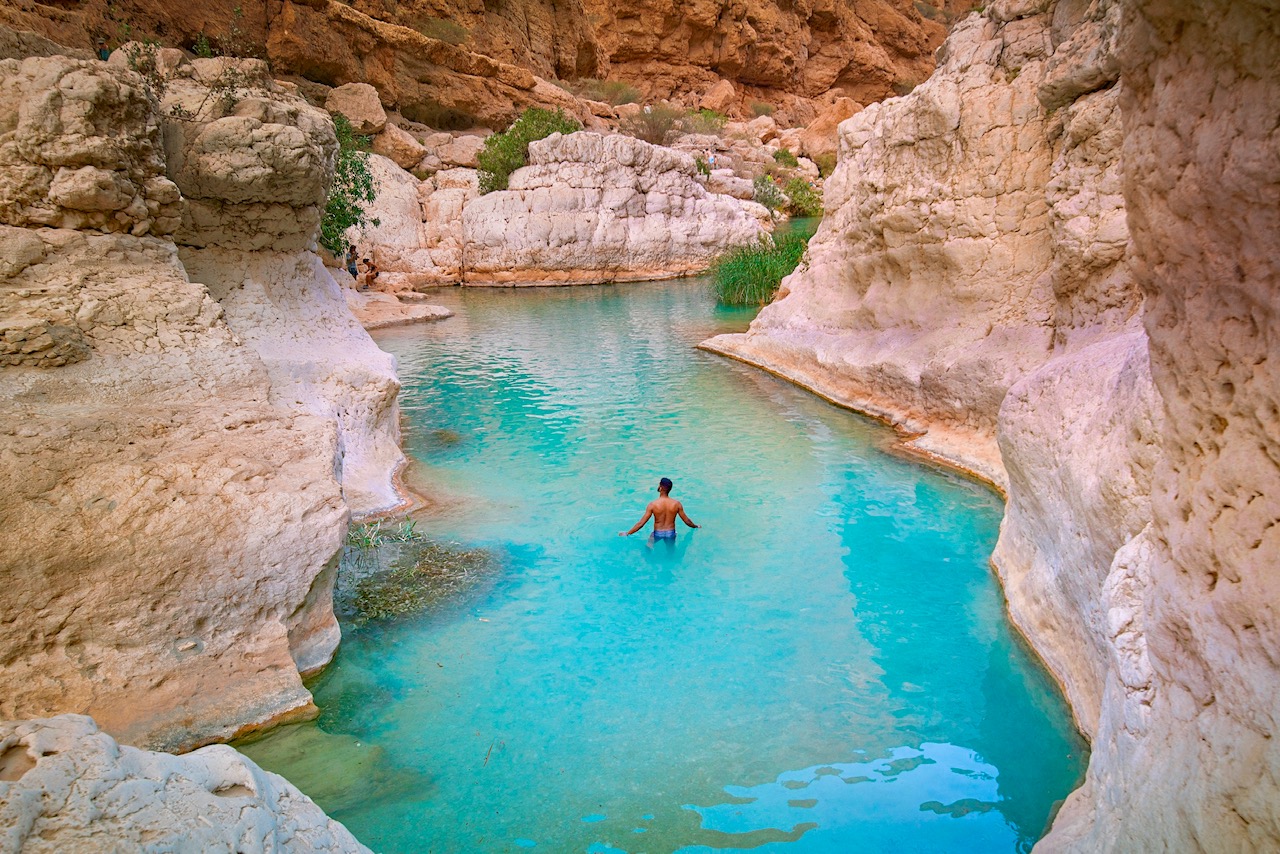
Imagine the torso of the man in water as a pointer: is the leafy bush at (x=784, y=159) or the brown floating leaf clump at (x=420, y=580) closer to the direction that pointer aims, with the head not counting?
the leafy bush

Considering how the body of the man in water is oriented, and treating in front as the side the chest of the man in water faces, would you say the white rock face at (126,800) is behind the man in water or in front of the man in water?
behind

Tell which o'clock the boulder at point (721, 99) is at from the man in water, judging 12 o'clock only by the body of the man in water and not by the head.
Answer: The boulder is roughly at 12 o'clock from the man in water.

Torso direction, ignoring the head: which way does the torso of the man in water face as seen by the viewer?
away from the camera

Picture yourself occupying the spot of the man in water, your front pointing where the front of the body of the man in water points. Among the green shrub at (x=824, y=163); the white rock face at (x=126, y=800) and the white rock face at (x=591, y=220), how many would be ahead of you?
2

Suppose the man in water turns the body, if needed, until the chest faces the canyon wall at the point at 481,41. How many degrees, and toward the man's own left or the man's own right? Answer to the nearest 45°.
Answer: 0° — they already face it

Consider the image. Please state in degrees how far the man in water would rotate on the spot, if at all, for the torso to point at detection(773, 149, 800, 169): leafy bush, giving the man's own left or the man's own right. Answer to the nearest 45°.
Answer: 0° — they already face it

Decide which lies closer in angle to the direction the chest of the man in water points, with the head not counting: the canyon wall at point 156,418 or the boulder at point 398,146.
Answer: the boulder

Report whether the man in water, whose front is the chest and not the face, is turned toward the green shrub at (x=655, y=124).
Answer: yes

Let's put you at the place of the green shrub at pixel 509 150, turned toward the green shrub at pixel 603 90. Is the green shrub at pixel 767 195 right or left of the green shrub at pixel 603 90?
right
